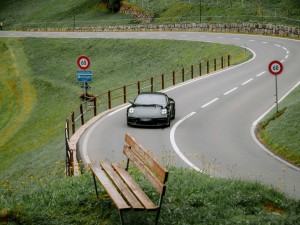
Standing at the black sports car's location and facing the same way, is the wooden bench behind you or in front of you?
in front

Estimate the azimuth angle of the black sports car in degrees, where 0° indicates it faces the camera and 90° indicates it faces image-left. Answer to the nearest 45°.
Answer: approximately 0°

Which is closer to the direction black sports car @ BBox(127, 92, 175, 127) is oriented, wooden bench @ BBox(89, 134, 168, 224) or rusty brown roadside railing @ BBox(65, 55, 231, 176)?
the wooden bench
